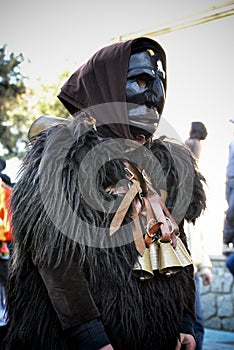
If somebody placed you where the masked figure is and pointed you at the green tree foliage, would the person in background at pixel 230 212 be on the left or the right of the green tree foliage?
right

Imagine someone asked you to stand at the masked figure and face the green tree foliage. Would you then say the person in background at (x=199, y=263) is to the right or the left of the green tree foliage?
right

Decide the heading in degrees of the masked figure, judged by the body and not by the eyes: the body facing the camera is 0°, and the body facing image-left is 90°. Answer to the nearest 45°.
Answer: approximately 315°

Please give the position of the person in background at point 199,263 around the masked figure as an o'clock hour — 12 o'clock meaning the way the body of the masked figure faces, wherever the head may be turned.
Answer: The person in background is roughly at 8 o'clock from the masked figure.
